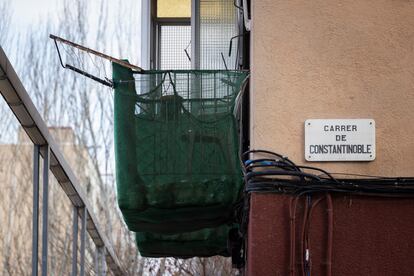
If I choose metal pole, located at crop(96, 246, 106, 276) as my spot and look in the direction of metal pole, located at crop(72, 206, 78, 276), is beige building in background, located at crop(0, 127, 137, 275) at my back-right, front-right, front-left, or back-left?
back-right

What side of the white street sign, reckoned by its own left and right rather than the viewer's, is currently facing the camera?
front
